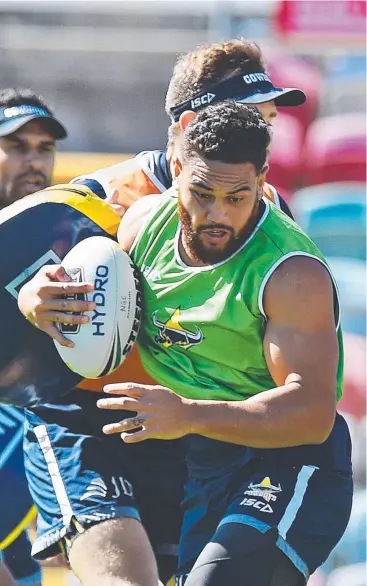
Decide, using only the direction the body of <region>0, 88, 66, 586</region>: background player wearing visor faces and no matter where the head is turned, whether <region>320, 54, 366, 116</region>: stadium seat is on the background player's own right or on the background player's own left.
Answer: on the background player's own left

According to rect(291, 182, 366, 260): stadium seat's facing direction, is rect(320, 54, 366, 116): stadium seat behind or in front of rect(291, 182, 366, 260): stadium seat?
behind

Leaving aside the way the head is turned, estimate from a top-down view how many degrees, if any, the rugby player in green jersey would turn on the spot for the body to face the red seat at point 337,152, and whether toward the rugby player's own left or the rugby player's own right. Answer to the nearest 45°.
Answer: approximately 135° to the rugby player's own right

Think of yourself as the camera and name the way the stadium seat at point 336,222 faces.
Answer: facing the viewer

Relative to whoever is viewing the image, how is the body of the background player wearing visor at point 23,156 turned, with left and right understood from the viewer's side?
facing the viewer and to the right of the viewer

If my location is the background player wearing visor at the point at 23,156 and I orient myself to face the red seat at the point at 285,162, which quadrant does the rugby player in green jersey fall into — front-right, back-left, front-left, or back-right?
back-right

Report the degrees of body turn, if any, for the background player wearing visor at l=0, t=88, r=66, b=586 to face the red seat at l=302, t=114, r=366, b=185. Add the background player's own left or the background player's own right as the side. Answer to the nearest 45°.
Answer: approximately 90° to the background player's own left

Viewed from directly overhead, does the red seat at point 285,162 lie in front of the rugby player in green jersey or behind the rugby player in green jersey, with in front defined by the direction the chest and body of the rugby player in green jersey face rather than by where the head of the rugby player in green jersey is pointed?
behind

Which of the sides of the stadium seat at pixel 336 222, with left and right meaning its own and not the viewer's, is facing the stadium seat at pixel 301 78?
back

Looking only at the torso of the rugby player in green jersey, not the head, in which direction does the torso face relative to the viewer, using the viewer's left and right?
facing the viewer and to the left of the viewer

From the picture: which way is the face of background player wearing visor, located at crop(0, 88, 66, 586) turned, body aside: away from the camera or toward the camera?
toward the camera
